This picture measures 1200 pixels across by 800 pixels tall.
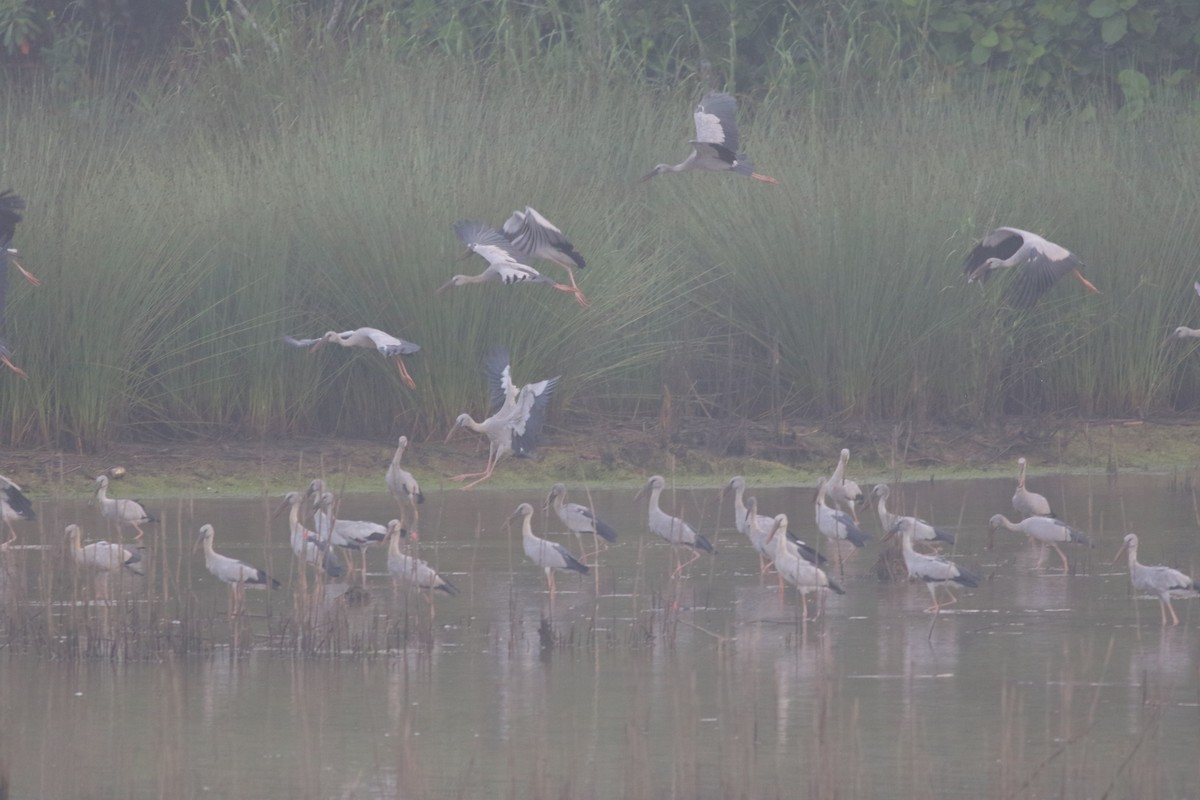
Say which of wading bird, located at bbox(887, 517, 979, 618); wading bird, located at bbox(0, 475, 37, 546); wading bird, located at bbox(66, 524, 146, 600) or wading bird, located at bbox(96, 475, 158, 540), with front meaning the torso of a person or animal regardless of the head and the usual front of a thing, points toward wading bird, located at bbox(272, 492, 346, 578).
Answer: wading bird, located at bbox(887, 517, 979, 618)

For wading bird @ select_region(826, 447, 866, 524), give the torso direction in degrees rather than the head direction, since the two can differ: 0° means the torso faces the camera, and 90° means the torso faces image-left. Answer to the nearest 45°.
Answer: approximately 45°

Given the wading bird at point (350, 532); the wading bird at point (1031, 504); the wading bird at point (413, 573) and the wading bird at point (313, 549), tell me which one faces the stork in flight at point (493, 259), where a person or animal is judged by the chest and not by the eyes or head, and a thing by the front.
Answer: the wading bird at point (1031, 504)

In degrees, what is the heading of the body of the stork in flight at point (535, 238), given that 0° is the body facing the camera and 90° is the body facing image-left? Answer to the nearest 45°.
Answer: approximately 90°

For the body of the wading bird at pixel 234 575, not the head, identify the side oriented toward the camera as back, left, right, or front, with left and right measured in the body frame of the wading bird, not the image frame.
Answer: left

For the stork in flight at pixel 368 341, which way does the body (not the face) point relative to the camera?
to the viewer's left

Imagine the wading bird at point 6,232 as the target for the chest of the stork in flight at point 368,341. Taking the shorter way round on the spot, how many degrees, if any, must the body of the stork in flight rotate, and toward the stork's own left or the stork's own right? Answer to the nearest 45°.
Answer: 0° — it already faces it

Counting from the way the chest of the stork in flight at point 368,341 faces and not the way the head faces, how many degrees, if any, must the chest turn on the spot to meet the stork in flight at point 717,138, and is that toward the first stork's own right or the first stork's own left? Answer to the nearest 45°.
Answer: approximately 180°

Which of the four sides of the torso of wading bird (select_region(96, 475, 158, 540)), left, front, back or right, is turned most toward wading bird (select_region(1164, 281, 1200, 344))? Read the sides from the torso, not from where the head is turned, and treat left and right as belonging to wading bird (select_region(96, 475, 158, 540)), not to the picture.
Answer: back

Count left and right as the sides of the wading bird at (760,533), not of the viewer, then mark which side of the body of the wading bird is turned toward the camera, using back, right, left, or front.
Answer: left

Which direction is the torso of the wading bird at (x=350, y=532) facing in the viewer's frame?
to the viewer's left

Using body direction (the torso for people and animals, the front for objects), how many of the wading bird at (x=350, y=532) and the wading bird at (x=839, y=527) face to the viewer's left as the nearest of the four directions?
2

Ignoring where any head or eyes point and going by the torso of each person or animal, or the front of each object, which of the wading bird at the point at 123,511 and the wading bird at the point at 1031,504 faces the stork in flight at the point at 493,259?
the wading bird at the point at 1031,504
